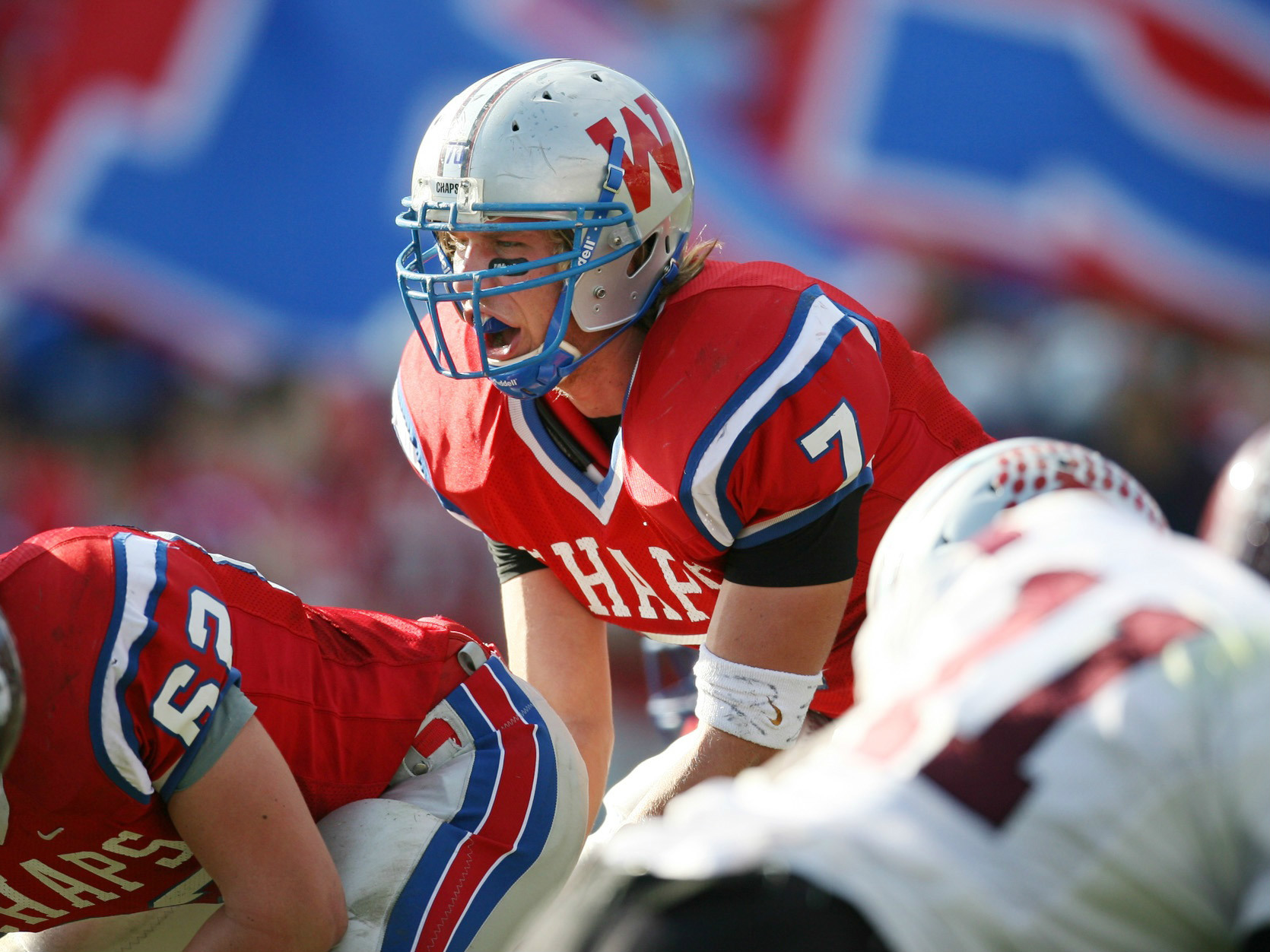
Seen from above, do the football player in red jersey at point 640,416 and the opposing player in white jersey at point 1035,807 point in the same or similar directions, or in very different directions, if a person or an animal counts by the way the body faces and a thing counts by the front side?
very different directions

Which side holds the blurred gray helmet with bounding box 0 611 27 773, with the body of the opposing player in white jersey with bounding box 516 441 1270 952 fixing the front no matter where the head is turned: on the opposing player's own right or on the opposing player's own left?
on the opposing player's own left

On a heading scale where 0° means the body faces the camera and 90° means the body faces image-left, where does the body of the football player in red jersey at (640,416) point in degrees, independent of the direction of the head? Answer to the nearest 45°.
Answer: approximately 45°

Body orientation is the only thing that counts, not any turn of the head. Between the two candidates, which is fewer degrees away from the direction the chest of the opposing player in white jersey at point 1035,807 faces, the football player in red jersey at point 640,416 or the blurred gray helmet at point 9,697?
the football player in red jersey

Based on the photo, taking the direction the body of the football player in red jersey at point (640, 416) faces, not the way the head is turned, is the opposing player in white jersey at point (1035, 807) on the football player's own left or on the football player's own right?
on the football player's own left

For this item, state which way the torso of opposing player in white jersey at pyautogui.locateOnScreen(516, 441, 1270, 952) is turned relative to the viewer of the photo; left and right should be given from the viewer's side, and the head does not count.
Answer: facing away from the viewer and to the right of the viewer

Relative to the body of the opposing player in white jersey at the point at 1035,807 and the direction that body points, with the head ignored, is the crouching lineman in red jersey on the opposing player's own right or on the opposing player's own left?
on the opposing player's own left
